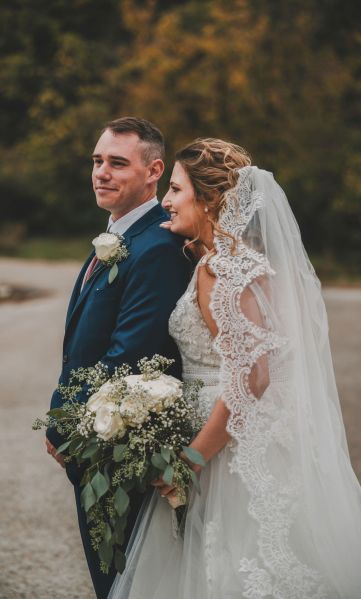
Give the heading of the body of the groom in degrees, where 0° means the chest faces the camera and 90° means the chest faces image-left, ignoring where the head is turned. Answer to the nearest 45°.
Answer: approximately 45°

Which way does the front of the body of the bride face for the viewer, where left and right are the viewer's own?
facing to the left of the viewer

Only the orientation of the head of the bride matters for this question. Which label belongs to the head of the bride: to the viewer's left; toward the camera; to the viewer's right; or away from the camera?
to the viewer's left
